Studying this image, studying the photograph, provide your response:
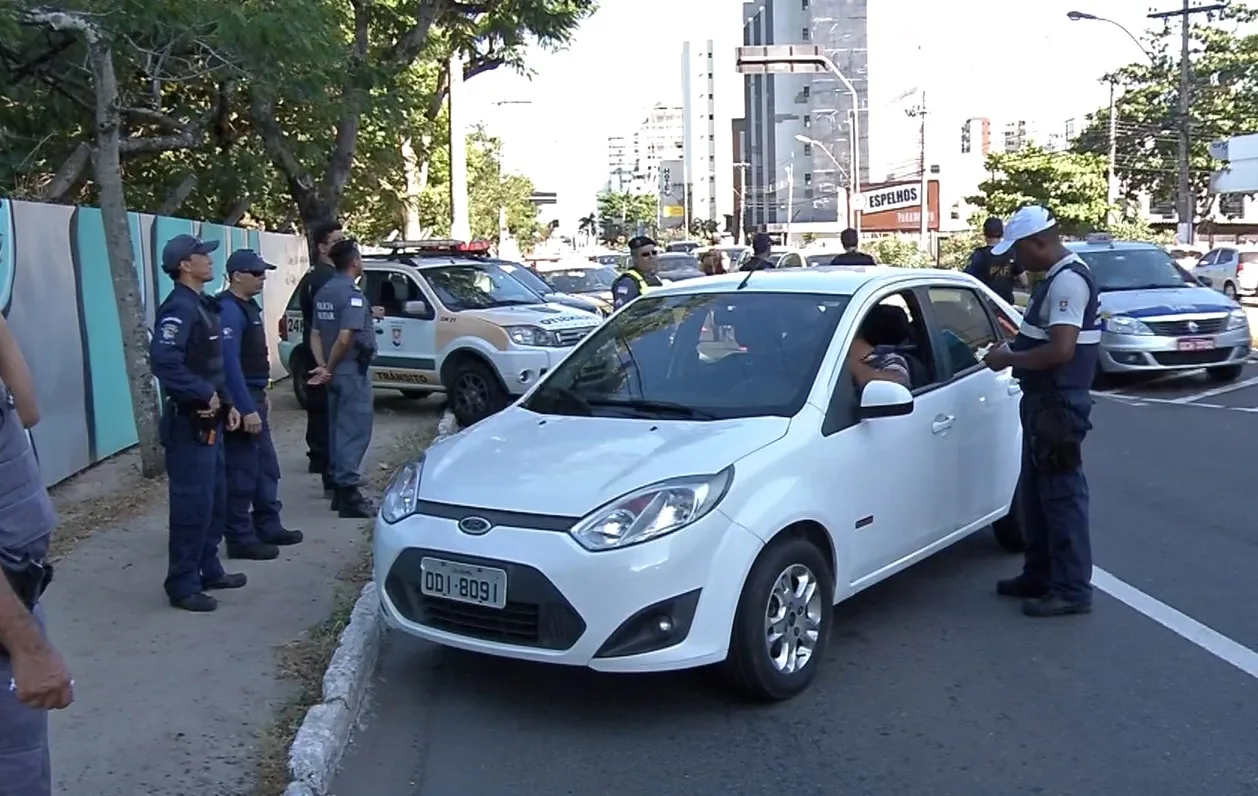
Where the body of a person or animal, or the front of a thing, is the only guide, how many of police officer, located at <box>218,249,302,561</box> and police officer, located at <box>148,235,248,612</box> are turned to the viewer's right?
2

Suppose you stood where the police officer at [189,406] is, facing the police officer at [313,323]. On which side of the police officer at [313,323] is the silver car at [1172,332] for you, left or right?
right

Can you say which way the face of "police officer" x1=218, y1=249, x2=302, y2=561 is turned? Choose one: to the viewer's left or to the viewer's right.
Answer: to the viewer's right

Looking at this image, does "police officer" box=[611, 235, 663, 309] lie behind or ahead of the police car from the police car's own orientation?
ahead

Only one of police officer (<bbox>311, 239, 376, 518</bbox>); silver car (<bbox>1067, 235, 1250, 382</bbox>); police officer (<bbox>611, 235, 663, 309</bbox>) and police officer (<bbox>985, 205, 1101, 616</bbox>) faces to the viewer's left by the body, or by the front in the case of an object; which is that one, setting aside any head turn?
police officer (<bbox>985, 205, 1101, 616</bbox>)

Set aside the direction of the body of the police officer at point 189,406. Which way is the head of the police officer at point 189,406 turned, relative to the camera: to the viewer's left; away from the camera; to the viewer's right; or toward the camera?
to the viewer's right

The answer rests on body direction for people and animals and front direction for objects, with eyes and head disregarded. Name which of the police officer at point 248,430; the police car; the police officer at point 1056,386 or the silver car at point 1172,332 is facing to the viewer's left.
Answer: the police officer at point 1056,386

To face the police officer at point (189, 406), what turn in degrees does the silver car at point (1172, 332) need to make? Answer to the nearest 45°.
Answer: approximately 90° to its right

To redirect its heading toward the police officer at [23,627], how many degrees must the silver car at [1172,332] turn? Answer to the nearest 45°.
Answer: approximately 45° to its right

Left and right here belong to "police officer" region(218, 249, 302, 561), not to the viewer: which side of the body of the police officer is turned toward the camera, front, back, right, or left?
right

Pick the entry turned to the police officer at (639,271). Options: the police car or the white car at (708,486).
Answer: the police car

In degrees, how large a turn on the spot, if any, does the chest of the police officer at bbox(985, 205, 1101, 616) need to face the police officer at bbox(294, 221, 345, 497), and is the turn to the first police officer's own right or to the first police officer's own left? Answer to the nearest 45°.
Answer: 0° — they already face them

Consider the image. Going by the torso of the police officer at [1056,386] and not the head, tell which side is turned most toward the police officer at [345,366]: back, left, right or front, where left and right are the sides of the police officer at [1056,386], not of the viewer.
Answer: front

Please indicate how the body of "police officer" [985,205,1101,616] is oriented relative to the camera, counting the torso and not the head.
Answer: to the viewer's left

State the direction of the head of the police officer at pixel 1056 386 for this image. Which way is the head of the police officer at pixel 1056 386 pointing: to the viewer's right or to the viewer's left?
to the viewer's left
